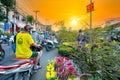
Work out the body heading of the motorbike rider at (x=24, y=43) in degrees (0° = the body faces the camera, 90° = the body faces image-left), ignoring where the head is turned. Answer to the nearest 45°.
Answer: approximately 225°

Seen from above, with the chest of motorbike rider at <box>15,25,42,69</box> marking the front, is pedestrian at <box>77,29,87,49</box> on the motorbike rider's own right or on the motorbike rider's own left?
on the motorbike rider's own right
